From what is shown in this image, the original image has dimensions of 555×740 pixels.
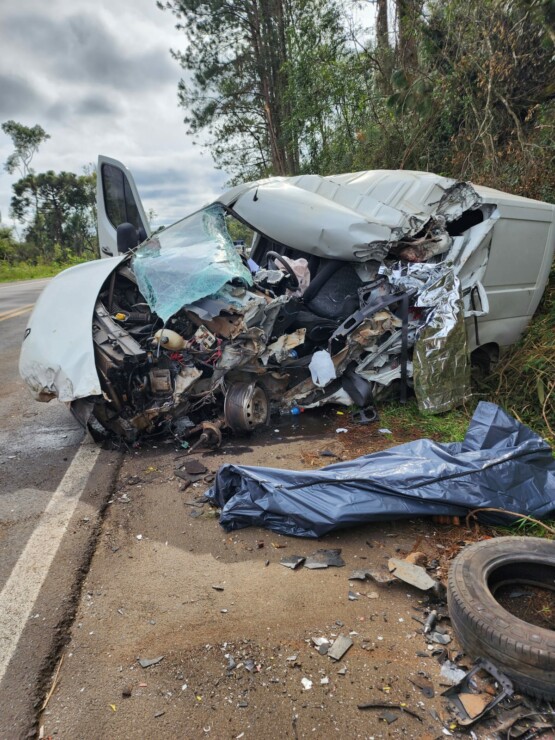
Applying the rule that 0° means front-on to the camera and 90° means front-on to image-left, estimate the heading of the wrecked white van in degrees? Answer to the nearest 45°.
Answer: approximately 45°

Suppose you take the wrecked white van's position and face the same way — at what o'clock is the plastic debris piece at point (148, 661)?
The plastic debris piece is roughly at 11 o'clock from the wrecked white van.

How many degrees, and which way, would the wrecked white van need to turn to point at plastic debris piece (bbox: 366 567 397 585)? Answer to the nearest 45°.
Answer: approximately 45° to its left

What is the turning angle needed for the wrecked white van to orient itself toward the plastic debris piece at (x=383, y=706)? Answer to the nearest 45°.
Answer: approximately 45° to its left

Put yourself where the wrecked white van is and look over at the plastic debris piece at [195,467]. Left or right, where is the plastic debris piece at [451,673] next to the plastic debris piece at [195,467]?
left

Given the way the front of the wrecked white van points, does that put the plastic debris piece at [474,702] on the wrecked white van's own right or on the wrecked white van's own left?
on the wrecked white van's own left

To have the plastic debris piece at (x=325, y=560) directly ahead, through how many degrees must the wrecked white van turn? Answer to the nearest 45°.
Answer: approximately 45° to its left

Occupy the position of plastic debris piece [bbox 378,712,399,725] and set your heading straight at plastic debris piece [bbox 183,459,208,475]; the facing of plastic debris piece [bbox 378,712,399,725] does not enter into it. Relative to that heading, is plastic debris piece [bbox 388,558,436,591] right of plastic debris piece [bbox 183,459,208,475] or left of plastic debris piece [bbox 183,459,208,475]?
right

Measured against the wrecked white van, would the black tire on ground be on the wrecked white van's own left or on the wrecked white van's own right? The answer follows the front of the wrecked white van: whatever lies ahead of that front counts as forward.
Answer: on the wrecked white van's own left

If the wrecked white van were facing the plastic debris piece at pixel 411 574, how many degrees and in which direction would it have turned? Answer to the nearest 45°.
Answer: approximately 45° to its left
